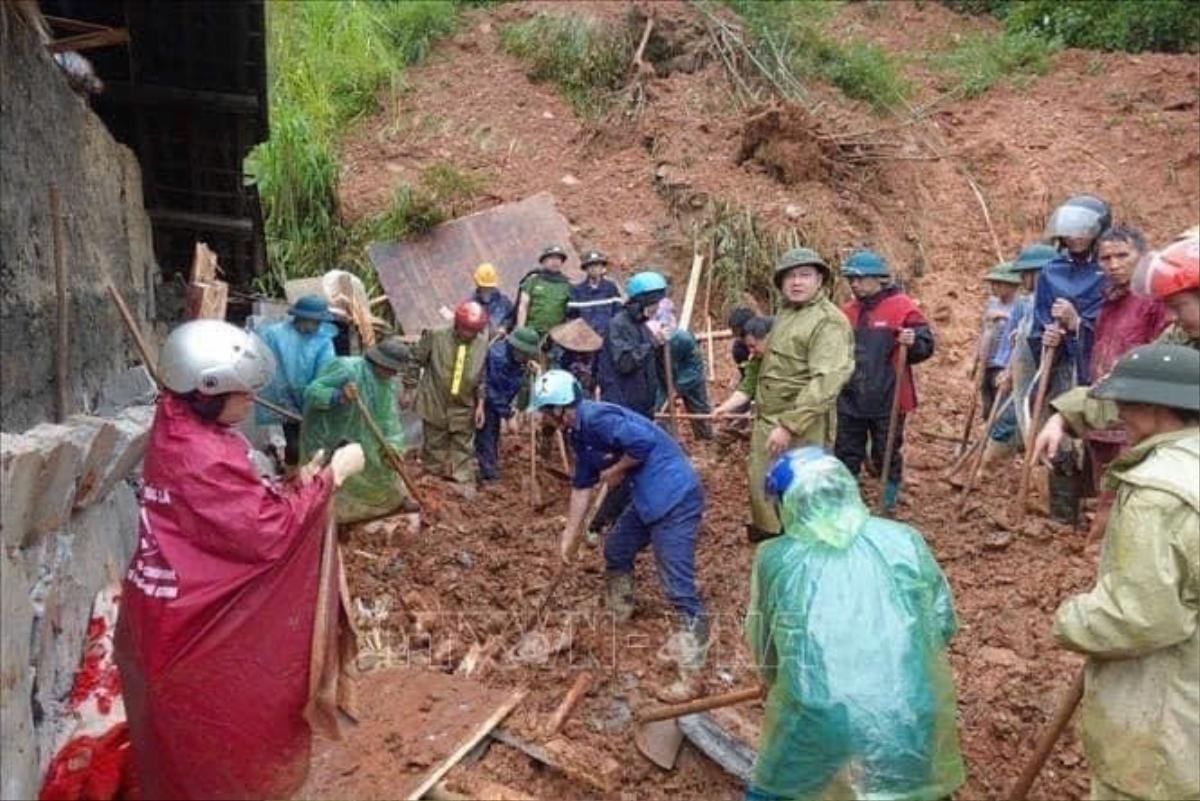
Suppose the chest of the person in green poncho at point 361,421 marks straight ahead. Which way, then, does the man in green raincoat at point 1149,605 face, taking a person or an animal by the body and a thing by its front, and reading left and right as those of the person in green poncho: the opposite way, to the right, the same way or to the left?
the opposite way

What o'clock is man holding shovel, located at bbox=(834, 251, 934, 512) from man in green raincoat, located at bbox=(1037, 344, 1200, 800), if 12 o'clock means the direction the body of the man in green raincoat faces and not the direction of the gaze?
The man holding shovel is roughly at 2 o'clock from the man in green raincoat.

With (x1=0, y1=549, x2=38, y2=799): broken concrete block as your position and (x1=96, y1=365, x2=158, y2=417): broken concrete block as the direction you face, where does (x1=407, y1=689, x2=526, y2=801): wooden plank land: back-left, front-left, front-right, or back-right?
front-right

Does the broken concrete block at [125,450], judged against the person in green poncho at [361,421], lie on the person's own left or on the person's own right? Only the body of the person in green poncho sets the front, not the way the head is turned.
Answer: on the person's own right

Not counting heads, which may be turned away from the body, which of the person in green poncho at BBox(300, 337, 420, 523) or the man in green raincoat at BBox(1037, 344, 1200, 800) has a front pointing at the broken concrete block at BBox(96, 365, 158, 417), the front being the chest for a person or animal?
the man in green raincoat

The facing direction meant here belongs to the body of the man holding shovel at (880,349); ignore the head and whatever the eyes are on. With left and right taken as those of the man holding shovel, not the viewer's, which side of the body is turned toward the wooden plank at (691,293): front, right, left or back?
right

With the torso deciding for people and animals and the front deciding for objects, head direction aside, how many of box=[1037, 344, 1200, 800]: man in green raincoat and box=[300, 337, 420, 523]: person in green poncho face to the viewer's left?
1

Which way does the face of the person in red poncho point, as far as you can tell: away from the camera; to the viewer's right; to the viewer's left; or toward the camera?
to the viewer's right

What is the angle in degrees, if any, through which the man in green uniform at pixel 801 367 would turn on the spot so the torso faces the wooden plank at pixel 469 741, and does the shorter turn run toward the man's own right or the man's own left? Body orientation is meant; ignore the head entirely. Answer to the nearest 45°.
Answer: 0° — they already face it

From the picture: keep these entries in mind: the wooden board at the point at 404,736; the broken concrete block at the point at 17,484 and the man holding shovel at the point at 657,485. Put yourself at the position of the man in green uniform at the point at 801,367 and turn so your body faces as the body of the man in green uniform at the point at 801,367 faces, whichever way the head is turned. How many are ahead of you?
3

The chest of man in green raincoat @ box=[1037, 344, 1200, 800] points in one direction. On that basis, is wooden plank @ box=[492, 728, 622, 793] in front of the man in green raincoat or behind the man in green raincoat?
in front

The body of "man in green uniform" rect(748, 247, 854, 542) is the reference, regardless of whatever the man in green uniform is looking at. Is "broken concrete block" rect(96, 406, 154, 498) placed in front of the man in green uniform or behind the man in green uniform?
in front

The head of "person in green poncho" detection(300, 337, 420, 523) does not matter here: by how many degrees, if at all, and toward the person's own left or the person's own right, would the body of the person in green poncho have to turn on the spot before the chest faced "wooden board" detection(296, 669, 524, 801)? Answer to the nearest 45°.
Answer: approximately 45° to the person's own right

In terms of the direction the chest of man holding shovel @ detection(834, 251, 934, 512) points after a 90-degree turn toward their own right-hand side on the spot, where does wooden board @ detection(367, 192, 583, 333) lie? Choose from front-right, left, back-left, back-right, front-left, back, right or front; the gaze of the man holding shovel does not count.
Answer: front

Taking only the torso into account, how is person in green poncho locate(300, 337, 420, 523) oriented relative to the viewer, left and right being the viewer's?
facing the viewer and to the right of the viewer

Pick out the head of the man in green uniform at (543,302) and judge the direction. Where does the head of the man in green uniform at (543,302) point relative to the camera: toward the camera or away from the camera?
toward the camera

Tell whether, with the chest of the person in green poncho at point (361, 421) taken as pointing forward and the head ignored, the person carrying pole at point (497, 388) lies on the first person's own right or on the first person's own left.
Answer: on the first person's own left

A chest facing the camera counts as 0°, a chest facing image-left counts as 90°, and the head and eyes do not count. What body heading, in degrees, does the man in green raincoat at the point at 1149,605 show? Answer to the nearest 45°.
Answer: approximately 90°
